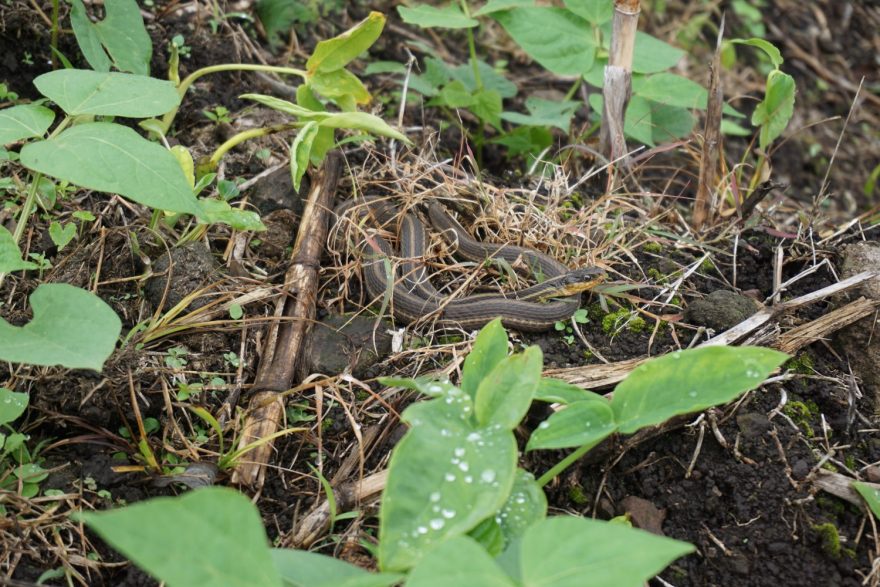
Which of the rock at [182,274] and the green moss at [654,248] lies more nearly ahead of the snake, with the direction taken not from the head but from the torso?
the green moss

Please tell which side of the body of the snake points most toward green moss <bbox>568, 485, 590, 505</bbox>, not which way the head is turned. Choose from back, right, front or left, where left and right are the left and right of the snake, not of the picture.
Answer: right

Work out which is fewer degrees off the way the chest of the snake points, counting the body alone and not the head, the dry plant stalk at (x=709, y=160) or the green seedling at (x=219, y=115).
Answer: the dry plant stalk

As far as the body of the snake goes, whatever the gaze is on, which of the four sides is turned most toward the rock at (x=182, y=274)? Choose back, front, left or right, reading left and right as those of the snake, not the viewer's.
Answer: back

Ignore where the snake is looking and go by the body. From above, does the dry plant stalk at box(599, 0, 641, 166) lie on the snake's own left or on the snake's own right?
on the snake's own left

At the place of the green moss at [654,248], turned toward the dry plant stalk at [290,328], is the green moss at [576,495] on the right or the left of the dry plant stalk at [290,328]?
left

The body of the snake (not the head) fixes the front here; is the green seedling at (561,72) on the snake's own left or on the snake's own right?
on the snake's own left

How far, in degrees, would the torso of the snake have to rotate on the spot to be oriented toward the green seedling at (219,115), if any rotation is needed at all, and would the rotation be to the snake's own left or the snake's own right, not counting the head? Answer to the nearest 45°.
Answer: approximately 135° to the snake's own left

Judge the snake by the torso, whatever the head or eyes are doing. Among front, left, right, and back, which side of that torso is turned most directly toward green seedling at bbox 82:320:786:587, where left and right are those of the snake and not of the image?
right

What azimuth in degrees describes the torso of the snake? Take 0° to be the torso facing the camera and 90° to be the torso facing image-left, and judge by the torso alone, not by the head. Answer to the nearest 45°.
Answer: approximately 270°
